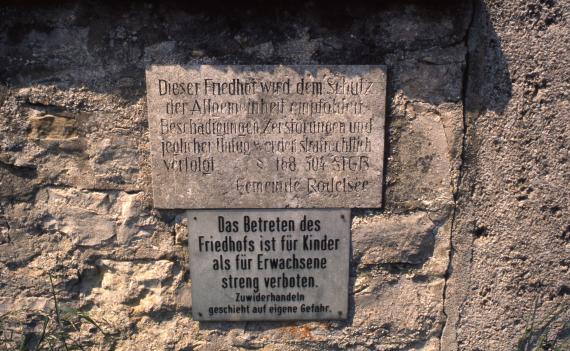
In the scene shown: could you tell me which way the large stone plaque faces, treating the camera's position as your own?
facing the viewer
